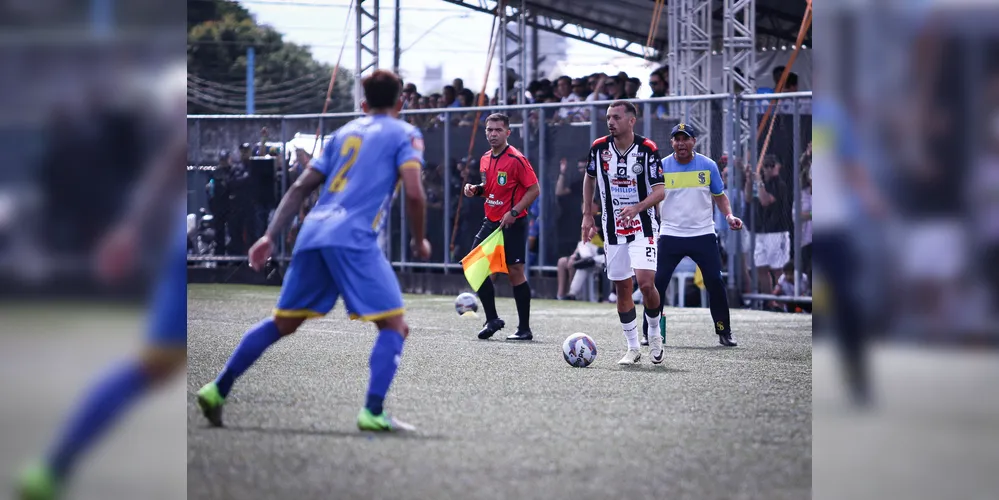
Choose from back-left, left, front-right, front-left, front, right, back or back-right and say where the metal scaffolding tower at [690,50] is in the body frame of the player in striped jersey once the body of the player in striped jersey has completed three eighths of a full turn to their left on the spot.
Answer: front-left

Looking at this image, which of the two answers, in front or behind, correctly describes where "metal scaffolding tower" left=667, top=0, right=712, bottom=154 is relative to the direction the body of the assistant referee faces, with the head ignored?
behind

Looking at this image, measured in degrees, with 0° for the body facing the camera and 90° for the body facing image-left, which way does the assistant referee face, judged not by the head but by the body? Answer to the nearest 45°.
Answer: approximately 45°

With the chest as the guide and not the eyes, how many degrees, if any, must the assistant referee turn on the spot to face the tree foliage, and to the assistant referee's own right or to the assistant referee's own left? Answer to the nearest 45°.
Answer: approximately 135° to the assistant referee's own right

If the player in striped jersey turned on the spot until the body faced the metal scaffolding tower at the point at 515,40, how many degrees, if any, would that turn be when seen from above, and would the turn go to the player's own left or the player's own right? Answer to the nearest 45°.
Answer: approximately 180°

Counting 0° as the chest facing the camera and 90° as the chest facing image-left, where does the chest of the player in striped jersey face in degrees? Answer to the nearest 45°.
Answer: approximately 0°

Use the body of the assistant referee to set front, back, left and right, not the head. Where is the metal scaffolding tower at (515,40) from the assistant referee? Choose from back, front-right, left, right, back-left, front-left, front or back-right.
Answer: back-right

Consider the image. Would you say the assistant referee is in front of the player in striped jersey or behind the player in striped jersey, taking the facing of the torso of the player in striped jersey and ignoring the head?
behind
